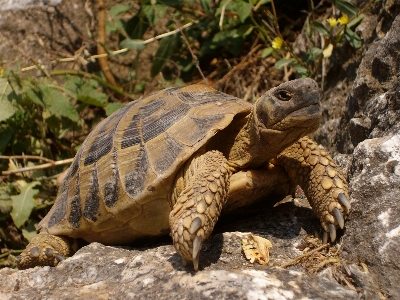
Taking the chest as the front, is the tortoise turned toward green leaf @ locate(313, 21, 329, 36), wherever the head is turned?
no

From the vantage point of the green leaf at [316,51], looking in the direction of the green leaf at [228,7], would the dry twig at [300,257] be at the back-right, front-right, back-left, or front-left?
back-left

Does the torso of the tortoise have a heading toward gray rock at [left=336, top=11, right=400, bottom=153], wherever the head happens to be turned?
no

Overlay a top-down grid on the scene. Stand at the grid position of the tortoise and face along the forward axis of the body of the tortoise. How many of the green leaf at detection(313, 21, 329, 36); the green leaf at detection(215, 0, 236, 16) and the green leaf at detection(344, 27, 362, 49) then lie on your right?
0

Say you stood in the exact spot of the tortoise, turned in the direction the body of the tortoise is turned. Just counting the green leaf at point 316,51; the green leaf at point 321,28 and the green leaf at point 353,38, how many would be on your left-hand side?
3

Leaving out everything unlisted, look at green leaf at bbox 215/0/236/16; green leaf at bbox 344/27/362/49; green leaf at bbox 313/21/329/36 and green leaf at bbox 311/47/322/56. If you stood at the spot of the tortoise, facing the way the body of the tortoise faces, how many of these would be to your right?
0

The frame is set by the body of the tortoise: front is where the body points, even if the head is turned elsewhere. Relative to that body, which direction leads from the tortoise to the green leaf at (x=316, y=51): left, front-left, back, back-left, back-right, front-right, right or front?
left

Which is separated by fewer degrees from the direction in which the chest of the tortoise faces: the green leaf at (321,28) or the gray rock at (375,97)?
the gray rock

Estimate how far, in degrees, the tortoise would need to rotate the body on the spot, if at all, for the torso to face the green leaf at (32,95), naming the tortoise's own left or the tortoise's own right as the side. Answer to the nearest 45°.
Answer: approximately 180°

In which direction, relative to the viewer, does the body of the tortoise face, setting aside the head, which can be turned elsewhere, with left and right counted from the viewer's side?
facing the viewer and to the right of the viewer

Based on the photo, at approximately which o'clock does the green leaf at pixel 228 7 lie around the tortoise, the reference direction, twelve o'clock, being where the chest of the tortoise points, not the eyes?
The green leaf is roughly at 8 o'clock from the tortoise.

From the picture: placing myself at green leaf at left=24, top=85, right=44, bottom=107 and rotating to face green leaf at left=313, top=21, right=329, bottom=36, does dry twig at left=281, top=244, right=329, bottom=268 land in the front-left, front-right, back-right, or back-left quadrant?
front-right

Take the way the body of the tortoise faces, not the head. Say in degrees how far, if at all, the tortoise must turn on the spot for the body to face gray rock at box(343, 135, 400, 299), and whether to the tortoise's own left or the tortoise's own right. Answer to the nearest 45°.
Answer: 0° — it already faces it

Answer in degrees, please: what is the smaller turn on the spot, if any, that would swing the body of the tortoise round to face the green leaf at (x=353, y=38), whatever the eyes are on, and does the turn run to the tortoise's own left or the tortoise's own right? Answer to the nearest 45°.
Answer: approximately 90° to the tortoise's own left

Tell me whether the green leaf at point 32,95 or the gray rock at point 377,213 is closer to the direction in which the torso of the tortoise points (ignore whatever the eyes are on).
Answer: the gray rock
